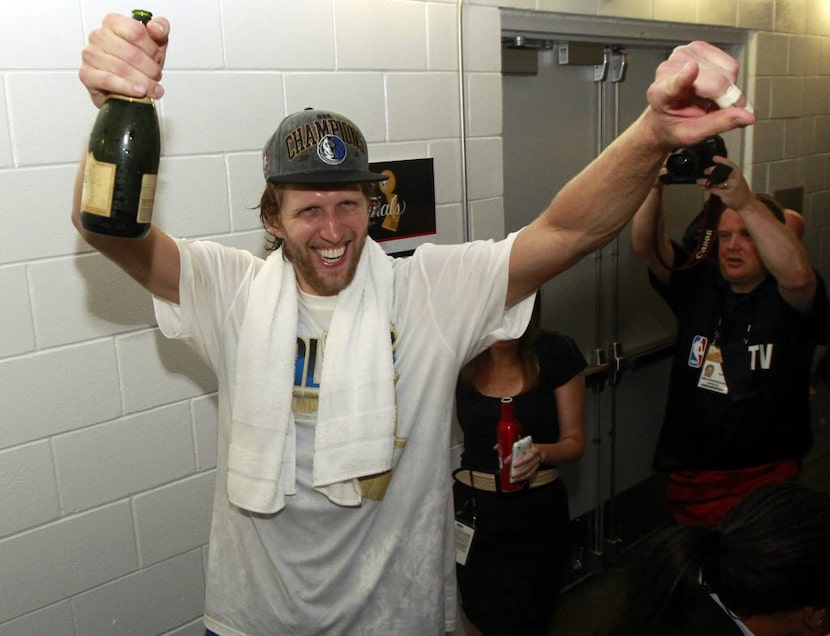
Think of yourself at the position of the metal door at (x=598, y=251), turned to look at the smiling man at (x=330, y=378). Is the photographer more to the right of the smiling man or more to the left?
left

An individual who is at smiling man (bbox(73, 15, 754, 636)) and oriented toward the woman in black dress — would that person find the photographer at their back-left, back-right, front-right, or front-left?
front-right

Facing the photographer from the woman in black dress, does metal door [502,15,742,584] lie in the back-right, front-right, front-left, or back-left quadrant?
front-left

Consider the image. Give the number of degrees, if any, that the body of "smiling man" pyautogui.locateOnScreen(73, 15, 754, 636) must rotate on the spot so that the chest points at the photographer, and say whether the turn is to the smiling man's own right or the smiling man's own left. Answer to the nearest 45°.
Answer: approximately 135° to the smiling man's own left

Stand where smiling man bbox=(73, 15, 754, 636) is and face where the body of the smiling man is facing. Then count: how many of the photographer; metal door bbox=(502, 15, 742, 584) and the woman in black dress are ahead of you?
0

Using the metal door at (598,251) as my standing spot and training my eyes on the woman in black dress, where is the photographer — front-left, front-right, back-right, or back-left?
front-left

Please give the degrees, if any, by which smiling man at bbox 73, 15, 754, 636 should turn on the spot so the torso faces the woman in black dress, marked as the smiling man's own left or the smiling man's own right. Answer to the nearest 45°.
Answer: approximately 135° to the smiling man's own left

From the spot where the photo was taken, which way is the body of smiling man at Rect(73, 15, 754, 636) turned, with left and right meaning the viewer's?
facing the viewer

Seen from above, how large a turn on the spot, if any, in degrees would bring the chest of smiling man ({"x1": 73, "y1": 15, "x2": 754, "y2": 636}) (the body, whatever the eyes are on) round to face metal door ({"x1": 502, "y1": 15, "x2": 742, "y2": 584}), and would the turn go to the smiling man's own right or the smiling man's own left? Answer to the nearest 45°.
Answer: approximately 135° to the smiling man's own left
